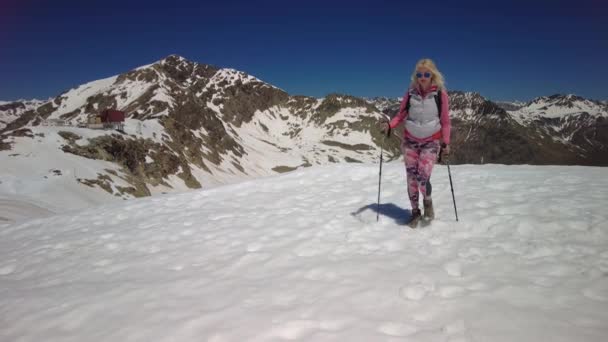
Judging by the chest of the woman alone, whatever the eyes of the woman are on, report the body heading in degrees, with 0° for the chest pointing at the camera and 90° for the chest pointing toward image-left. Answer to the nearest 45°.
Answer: approximately 0°
